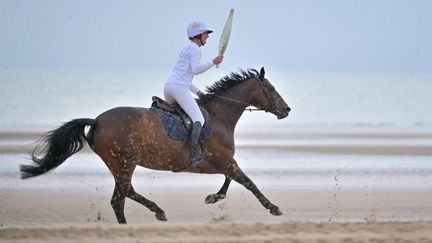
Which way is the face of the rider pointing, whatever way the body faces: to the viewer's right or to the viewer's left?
to the viewer's right

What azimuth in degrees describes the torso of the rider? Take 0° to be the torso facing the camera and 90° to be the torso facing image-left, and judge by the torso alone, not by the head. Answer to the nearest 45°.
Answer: approximately 270°

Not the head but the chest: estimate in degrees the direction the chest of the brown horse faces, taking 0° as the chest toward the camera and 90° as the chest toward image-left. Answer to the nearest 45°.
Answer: approximately 270°
